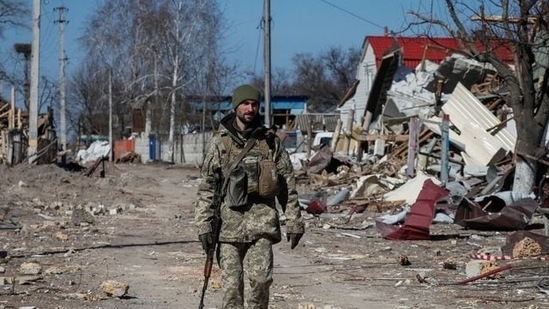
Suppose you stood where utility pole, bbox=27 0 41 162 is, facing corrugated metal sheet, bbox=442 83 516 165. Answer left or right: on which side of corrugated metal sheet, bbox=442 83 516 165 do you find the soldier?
right

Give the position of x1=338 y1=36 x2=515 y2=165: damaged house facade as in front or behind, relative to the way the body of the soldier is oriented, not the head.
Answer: behind

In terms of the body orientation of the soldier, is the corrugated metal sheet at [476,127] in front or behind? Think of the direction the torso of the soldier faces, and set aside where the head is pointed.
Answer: behind

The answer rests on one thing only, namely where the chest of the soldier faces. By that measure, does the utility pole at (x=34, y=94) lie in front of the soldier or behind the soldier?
behind

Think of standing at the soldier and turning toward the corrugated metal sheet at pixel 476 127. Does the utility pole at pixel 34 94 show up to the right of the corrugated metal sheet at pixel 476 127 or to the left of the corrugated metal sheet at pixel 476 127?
left

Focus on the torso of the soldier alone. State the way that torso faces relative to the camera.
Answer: toward the camera

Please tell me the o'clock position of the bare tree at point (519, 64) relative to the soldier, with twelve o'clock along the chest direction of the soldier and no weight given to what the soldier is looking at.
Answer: The bare tree is roughly at 7 o'clock from the soldier.

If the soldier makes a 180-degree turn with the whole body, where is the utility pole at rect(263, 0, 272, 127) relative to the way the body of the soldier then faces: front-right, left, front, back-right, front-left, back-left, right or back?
front
